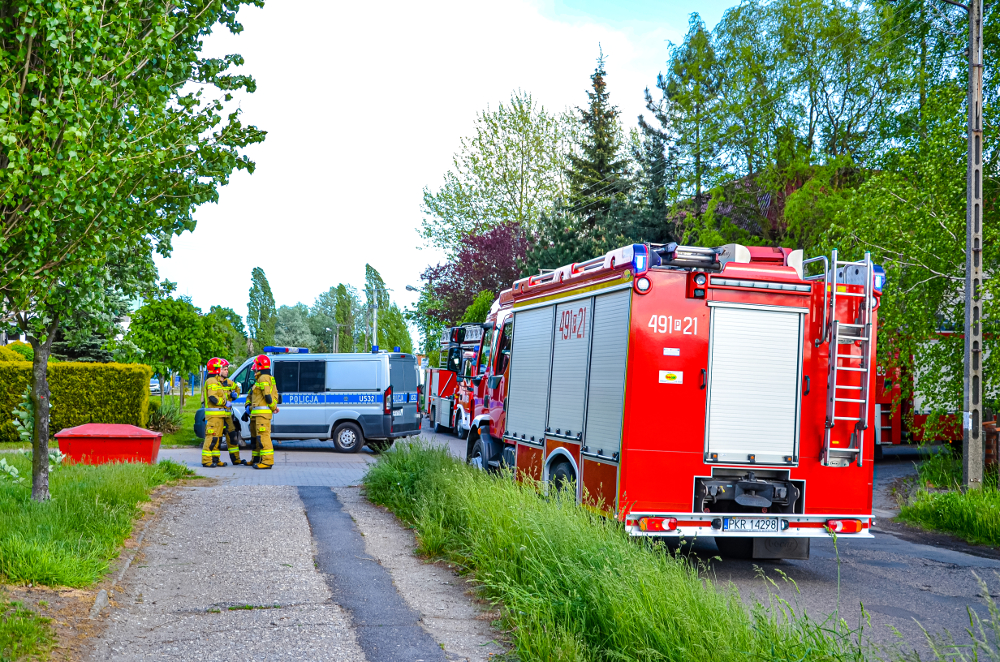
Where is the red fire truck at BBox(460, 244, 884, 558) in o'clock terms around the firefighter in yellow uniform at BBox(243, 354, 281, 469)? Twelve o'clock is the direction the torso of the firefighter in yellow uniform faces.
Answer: The red fire truck is roughly at 8 o'clock from the firefighter in yellow uniform.

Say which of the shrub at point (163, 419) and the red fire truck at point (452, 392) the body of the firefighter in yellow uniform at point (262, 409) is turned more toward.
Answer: the shrub

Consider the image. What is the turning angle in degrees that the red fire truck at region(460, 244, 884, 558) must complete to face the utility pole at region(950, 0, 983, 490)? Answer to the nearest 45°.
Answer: approximately 90° to its right

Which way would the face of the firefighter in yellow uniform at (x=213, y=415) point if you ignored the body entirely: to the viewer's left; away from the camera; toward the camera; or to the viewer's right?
to the viewer's right

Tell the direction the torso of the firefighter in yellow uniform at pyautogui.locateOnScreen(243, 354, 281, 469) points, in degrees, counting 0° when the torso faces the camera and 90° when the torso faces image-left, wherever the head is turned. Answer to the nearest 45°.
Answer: approximately 90°

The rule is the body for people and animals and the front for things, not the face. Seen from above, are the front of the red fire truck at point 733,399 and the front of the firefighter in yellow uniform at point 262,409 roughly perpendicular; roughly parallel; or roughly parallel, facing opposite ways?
roughly perpendicular

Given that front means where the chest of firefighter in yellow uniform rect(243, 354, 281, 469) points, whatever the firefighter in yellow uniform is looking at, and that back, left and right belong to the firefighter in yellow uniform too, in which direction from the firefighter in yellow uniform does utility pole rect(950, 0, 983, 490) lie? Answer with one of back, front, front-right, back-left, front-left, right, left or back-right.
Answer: back-left

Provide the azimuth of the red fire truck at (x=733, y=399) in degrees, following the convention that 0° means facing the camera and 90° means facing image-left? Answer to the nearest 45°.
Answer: approximately 135°

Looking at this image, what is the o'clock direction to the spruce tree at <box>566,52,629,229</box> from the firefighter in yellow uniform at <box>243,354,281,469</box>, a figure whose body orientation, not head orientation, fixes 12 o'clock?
The spruce tree is roughly at 4 o'clock from the firefighter in yellow uniform.

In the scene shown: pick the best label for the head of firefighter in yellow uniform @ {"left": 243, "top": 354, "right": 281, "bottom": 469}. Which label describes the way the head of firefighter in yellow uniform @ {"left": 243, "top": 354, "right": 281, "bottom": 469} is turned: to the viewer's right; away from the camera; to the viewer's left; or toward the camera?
to the viewer's left
